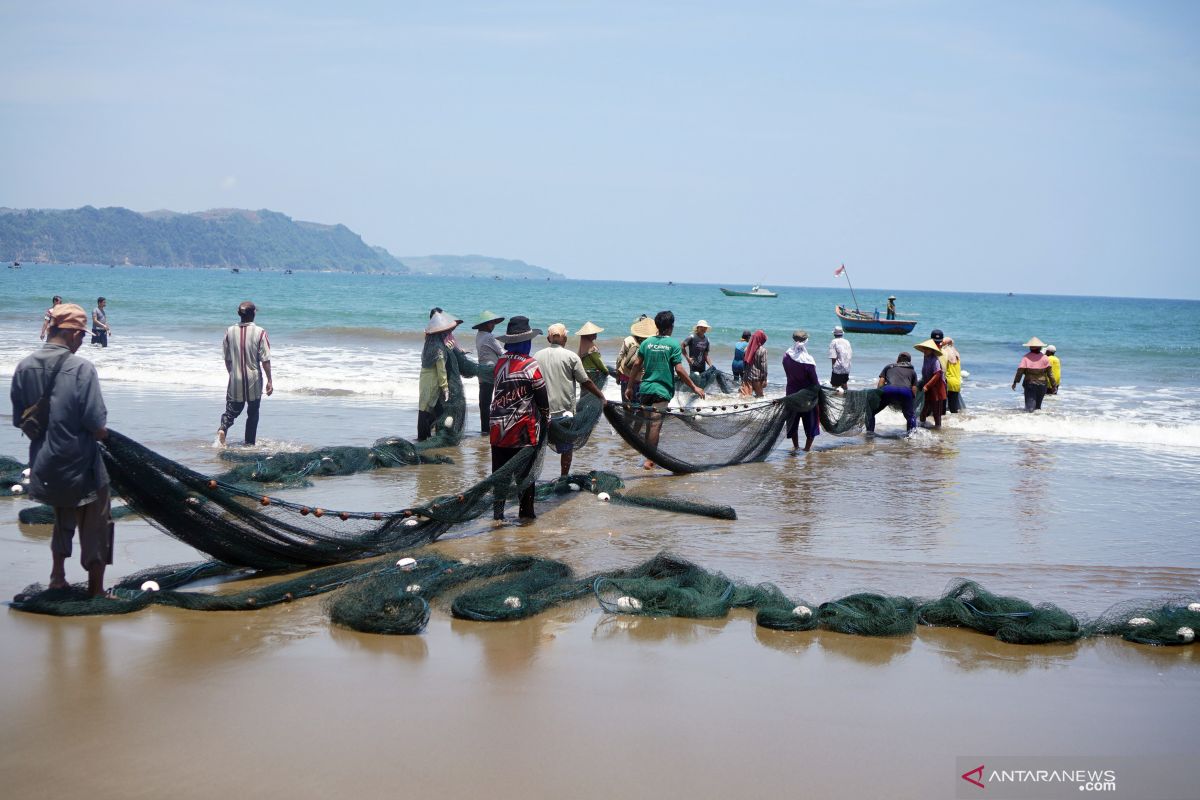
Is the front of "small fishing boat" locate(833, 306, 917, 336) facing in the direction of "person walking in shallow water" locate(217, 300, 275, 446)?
no

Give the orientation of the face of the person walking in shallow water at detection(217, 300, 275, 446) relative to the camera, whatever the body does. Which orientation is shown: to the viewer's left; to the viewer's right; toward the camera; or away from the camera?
away from the camera

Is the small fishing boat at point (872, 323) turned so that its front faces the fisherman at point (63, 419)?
no

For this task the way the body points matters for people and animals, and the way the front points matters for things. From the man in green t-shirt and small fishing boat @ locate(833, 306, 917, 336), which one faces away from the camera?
the man in green t-shirt

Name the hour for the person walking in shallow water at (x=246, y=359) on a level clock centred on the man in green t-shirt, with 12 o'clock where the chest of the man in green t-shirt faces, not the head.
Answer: The person walking in shallow water is roughly at 9 o'clock from the man in green t-shirt.

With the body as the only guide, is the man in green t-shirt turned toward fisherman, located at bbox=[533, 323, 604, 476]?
no

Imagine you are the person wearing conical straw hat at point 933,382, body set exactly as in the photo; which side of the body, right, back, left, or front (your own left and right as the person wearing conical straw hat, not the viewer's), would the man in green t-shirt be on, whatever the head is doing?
left

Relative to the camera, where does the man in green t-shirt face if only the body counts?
away from the camera

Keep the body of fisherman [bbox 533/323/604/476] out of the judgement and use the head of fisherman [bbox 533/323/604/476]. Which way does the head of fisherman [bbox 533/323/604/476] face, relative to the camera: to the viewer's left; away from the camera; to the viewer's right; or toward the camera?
away from the camera

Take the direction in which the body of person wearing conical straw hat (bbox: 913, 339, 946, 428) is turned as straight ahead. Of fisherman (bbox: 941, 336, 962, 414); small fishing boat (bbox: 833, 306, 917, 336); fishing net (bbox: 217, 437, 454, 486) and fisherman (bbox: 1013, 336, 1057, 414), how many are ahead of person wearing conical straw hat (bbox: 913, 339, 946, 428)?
1
